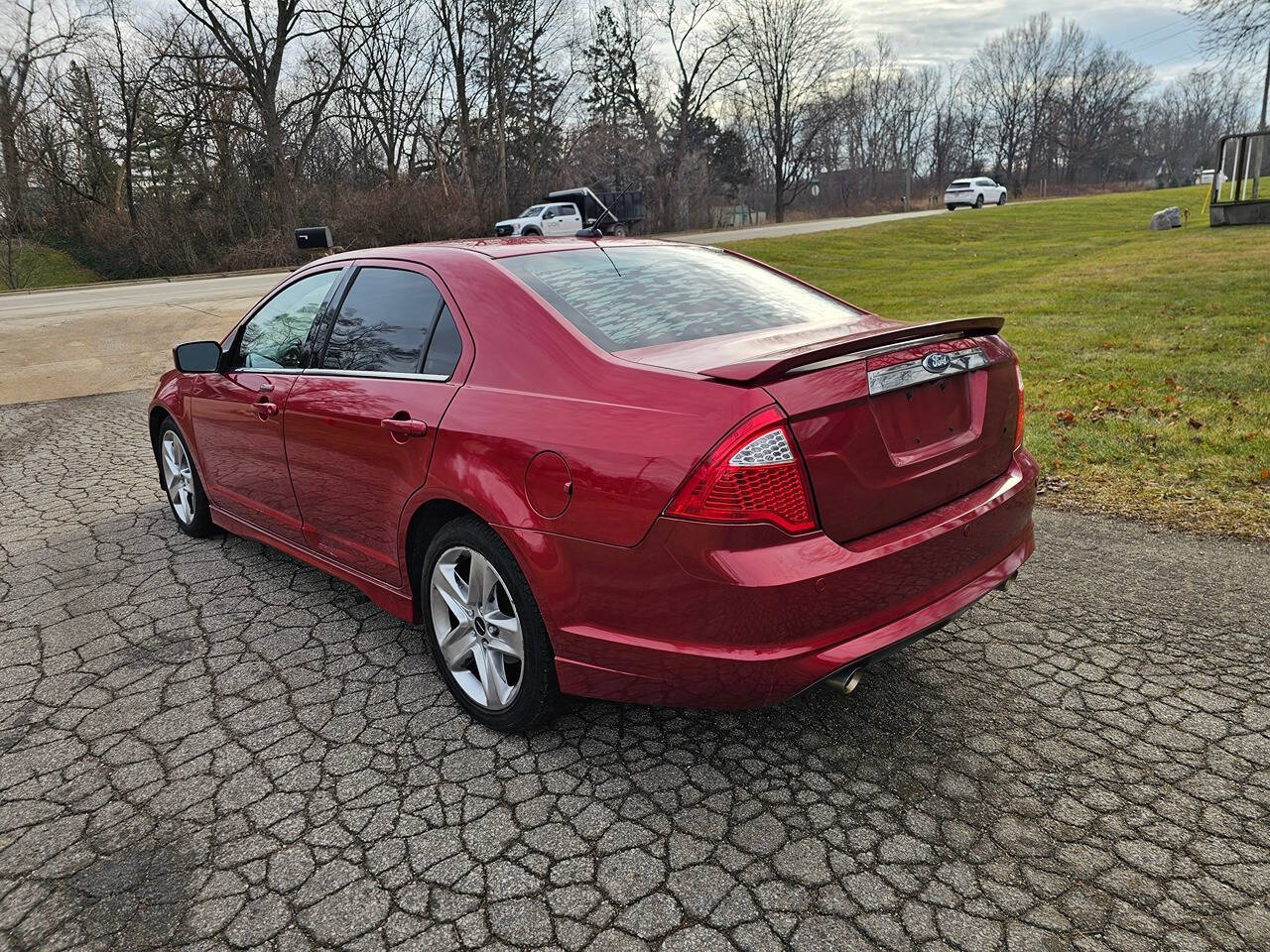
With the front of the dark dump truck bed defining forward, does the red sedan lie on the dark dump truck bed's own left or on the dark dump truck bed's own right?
on the dark dump truck bed's own left

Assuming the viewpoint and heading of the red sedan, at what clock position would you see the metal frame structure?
The metal frame structure is roughly at 3 o'clock from the red sedan.

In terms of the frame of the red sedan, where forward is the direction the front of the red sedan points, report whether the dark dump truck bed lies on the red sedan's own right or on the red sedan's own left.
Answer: on the red sedan's own right

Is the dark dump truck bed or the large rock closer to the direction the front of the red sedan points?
the dark dump truck bed

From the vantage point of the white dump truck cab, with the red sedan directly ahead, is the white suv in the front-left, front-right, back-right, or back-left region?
back-left

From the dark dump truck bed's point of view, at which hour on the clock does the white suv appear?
The white suv is roughly at 5 o'clock from the dark dump truck bed.

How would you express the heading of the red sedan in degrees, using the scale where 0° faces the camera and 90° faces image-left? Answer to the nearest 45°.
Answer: approximately 135°

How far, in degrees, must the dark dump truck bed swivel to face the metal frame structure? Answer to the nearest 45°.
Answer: approximately 135° to its left

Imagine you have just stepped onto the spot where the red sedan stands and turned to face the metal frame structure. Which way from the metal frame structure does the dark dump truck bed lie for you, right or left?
left

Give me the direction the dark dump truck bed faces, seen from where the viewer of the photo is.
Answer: facing to the left of the viewer

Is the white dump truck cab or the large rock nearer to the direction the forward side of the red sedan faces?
the white dump truck cab

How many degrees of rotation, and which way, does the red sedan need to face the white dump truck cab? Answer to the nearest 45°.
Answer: approximately 45° to its right
